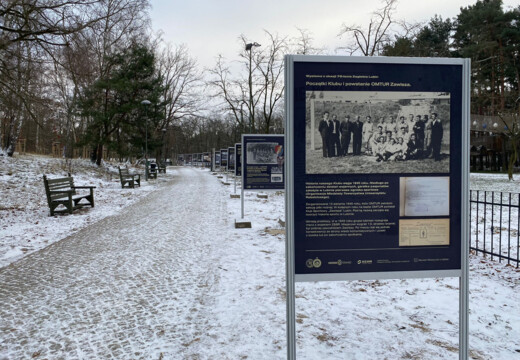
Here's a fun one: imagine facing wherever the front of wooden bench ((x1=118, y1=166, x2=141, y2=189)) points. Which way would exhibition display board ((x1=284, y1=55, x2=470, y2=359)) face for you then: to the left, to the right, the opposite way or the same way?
to the right

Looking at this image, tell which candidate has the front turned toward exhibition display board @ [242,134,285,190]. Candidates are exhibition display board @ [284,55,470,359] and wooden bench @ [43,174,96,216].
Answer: the wooden bench

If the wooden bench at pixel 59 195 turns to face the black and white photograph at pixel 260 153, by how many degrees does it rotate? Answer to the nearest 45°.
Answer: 0° — it already faces it

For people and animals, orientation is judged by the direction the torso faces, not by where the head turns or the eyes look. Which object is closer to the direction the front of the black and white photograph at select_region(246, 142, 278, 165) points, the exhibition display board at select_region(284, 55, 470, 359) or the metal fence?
the exhibition display board

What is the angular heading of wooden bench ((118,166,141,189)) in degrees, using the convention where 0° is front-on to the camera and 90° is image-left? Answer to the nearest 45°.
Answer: approximately 315°

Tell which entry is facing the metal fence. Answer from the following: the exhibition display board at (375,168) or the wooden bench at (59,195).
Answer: the wooden bench

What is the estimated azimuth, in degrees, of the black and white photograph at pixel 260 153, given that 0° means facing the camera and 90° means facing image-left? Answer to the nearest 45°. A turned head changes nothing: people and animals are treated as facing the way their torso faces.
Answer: approximately 0°

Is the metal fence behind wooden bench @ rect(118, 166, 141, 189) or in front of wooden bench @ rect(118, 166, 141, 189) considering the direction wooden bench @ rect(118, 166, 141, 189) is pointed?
in front

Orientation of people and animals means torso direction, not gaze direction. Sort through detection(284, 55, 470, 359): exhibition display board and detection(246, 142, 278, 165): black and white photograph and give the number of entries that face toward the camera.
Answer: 2

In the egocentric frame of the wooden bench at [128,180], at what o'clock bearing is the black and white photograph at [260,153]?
The black and white photograph is roughly at 1 o'clock from the wooden bench.
